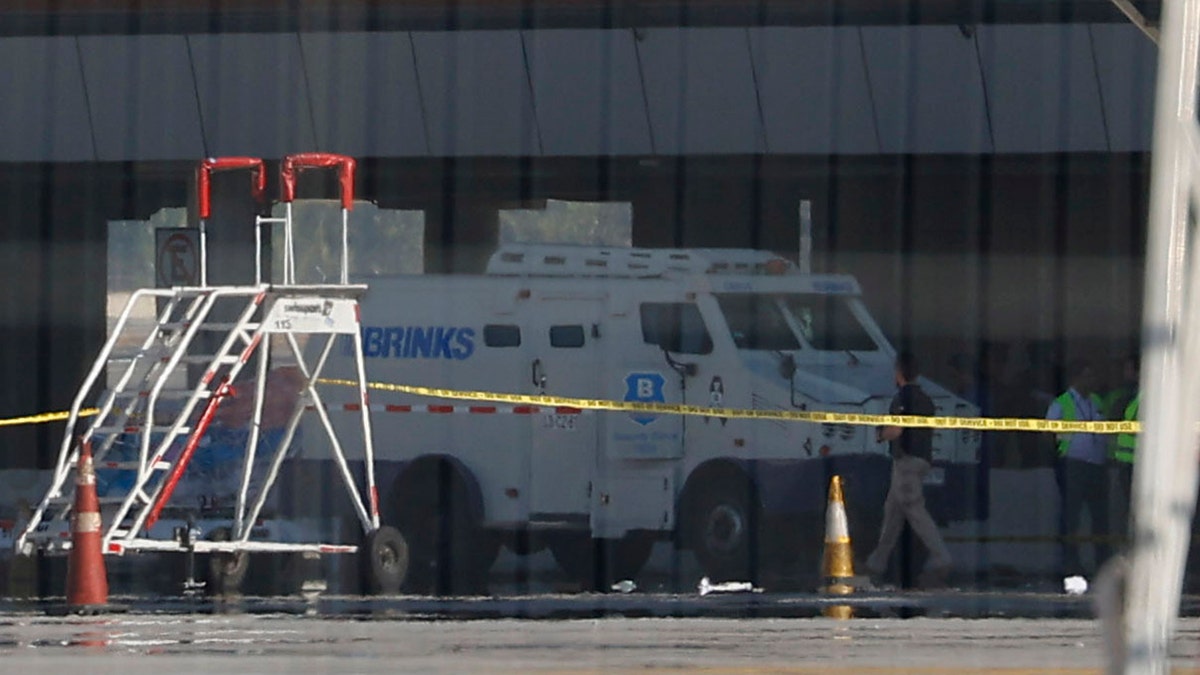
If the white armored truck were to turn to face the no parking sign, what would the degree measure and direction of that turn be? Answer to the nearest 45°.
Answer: approximately 180°

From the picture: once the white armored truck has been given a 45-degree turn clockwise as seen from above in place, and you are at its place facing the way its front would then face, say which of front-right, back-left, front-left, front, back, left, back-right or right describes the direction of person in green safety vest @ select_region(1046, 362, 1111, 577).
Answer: left

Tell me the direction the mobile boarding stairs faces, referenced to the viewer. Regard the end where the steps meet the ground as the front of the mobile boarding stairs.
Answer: facing the viewer and to the left of the viewer

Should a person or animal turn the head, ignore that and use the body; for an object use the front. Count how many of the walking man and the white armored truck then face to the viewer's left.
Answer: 1

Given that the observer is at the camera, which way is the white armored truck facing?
facing the viewer and to the right of the viewer

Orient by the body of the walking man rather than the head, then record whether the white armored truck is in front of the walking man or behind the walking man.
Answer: in front

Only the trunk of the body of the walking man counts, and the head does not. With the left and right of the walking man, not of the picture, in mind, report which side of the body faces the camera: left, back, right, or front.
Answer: left

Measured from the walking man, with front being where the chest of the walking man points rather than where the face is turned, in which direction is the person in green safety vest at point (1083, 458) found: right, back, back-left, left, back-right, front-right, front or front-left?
back-right

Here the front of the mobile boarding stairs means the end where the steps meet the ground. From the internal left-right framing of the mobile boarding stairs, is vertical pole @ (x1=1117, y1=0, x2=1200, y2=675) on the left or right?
on its left

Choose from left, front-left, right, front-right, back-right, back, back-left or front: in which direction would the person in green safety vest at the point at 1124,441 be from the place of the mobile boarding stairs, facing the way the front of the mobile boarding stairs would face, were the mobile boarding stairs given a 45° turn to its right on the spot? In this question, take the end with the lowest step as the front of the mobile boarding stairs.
back
